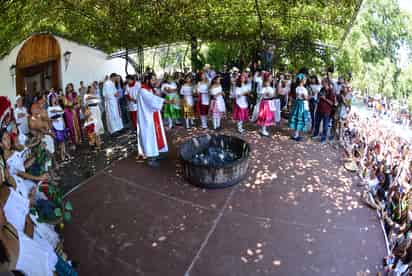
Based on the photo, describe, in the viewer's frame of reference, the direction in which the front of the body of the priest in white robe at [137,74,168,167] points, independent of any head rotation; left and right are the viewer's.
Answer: facing to the right of the viewer

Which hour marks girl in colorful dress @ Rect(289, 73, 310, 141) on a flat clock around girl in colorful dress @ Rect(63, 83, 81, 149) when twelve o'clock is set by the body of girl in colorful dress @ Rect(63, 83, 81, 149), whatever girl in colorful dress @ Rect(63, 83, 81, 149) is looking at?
girl in colorful dress @ Rect(289, 73, 310, 141) is roughly at 11 o'clock from girl in colorful dress @ Rect(63, 83, 81, 149).

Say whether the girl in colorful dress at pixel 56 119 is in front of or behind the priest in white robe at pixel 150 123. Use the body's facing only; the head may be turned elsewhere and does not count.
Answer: behind

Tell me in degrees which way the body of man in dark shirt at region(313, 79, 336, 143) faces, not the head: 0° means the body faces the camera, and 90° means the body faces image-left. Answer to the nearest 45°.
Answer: approximately 45°

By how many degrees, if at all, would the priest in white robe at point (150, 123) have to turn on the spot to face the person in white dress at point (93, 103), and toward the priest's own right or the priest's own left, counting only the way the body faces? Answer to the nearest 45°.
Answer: approximately 135° to the priest's own left

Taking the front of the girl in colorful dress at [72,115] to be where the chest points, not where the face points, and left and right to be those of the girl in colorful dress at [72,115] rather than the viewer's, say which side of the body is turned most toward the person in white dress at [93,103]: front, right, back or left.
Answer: left

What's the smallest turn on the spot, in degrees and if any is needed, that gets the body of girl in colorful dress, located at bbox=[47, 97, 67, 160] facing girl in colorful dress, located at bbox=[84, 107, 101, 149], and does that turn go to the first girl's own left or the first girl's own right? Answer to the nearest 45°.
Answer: approximately 90° to the first girl's own left

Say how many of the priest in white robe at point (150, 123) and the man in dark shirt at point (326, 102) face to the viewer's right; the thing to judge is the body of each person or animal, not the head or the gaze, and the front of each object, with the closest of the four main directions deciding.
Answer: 1

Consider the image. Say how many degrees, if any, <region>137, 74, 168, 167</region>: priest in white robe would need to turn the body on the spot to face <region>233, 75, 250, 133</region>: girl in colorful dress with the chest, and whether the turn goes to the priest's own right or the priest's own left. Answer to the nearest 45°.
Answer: approximately 45° to the priest's own left
